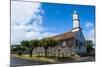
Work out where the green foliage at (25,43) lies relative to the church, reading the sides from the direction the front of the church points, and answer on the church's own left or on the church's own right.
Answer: on the church's own right

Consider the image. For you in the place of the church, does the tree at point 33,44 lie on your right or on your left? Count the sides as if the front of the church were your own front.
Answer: on your right
